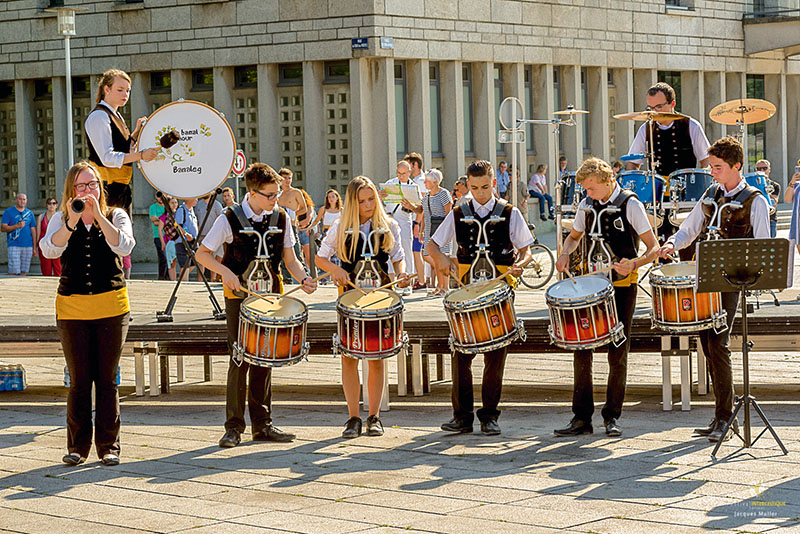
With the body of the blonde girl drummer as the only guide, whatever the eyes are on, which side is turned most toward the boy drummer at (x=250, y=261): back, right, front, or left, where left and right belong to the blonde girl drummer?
right

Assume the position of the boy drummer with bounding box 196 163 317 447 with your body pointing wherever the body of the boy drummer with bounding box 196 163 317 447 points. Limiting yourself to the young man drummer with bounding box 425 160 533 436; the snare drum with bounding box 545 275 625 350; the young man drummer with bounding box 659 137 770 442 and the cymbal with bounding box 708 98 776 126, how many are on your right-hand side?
0

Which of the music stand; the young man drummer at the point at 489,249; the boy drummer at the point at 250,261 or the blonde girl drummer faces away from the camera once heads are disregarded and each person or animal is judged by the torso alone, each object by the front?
the music stand

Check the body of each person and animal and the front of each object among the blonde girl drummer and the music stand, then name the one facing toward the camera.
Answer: the blonde girl drummer

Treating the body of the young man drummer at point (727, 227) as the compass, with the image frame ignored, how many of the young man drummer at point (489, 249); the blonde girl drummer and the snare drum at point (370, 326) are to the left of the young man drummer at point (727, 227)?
0

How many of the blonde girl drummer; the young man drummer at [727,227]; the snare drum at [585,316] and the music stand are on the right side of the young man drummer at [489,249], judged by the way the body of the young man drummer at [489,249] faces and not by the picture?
1

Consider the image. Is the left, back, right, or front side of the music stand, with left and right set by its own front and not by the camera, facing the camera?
back

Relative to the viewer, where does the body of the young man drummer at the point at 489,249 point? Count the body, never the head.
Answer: toward the camera

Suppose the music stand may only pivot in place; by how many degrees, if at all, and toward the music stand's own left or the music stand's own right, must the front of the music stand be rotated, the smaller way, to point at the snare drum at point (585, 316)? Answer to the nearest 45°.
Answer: approximately 90° to the music stand's own left

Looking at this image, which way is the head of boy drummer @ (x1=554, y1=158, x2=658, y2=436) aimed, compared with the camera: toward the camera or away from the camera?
toward the camera

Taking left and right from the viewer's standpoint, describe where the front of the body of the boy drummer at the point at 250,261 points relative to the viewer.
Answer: facing the viewer and to the right of the viewer

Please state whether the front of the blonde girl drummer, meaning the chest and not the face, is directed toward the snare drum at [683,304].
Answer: no

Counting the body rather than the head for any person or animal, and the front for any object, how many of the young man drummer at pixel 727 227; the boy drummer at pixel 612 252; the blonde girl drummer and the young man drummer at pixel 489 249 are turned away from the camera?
0

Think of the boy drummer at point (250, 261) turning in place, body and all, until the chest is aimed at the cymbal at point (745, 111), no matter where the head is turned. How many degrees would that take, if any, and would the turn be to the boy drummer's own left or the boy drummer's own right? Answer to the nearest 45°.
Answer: approximately 90° to the boy drummer's own left

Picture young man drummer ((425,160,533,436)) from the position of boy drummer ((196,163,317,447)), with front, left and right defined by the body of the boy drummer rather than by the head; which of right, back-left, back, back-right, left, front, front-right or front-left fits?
front-left

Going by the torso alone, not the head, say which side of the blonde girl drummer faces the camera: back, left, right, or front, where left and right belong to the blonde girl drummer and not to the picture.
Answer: front

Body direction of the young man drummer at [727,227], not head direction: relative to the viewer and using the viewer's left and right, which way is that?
facing the viewer and to the left of the viewer
